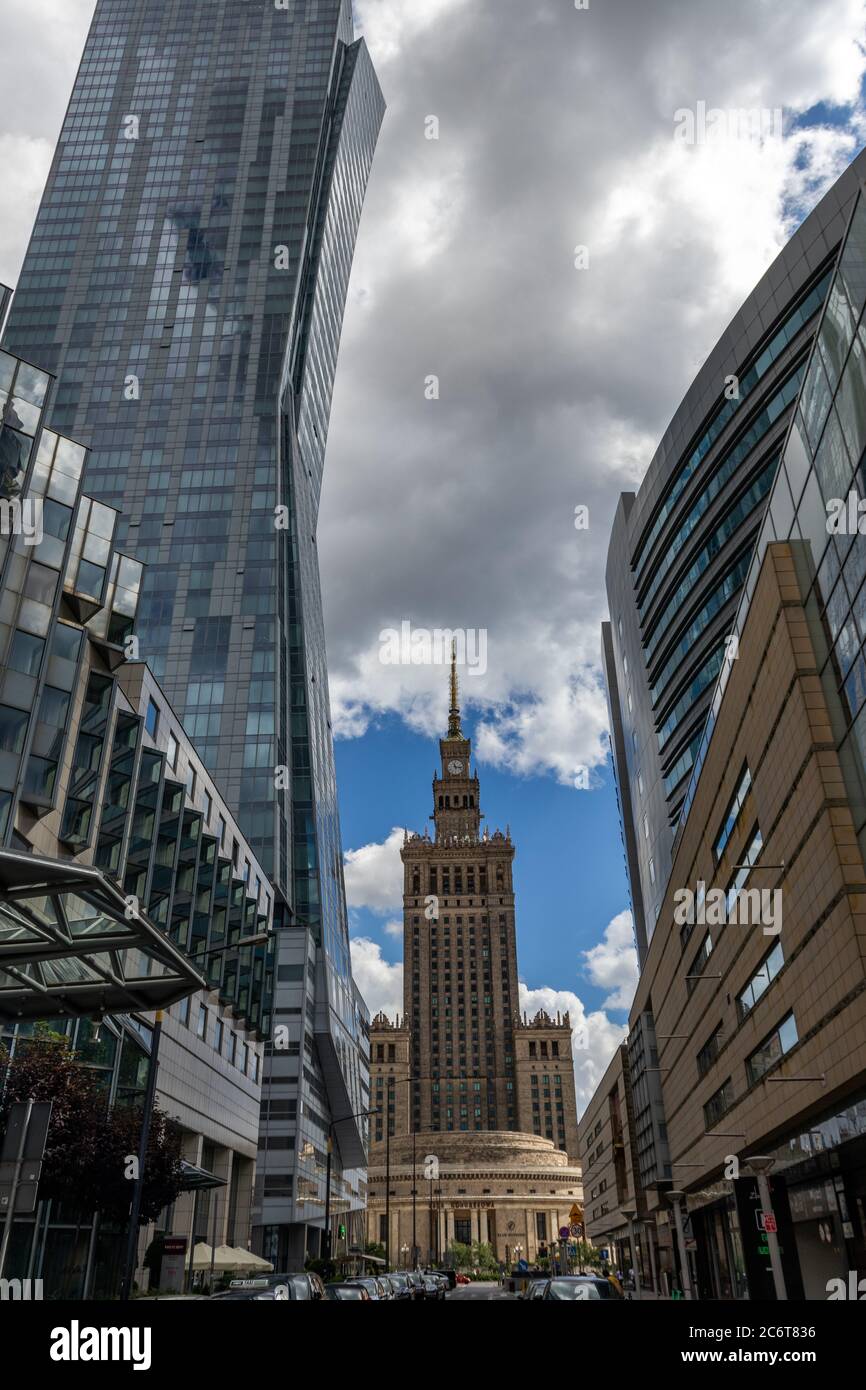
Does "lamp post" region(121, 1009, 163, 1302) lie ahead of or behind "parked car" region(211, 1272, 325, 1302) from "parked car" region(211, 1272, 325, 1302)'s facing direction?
behind

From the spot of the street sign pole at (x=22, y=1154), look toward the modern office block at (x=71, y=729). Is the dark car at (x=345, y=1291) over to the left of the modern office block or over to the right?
right

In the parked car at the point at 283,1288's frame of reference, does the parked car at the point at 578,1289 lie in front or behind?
in front
